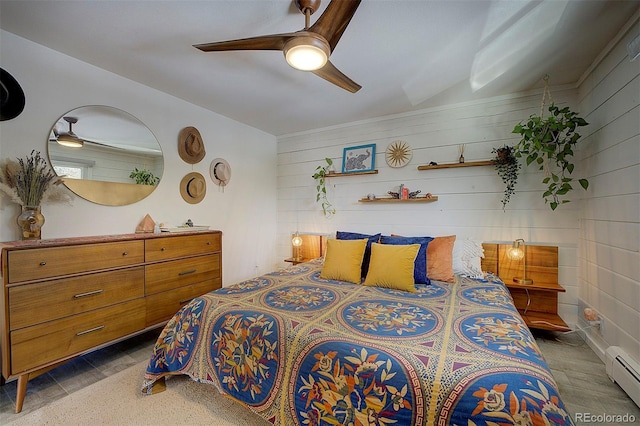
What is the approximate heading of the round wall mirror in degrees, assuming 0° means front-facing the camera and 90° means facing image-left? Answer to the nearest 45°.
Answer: approximately 315°

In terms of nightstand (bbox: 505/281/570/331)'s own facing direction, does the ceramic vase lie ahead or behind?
ahead

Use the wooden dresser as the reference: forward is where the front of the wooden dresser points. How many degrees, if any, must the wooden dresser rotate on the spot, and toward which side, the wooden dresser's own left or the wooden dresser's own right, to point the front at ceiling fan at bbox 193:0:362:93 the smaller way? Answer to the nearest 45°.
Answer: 0° — it already faces it

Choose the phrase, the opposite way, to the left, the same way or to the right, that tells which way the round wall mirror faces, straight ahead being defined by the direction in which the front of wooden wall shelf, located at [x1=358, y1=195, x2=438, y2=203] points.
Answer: to the left

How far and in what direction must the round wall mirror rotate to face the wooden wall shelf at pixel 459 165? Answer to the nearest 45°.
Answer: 0° — it already faces it

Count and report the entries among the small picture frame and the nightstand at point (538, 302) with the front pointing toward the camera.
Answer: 2

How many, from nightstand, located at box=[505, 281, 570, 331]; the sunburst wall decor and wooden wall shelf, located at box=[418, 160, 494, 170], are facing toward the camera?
3

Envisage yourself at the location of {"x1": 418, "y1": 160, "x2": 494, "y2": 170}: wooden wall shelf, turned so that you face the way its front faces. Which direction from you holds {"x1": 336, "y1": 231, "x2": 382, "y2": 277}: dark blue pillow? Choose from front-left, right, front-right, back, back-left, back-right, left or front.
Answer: front-right

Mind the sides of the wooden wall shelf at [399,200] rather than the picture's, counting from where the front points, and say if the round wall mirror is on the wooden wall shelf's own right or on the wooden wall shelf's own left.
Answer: on the wooden wall shelf's own right

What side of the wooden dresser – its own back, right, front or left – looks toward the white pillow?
front

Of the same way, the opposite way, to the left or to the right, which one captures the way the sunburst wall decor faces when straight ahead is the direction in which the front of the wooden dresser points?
to the right

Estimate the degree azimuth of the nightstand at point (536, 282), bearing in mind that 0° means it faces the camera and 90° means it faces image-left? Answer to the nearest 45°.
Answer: approximately 0°

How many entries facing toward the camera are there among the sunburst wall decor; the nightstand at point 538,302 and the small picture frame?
3

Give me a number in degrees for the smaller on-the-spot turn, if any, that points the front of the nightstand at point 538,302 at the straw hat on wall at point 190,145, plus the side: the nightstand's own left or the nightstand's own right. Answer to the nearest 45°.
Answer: approximately 45° to the nightstand's own right
